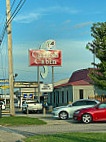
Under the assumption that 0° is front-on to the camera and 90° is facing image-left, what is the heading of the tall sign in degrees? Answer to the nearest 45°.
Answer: approximately 0°

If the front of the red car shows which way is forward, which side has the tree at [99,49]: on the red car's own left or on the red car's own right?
on the red car's own right

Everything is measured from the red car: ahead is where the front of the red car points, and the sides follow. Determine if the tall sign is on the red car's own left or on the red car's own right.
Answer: on the red car's own right

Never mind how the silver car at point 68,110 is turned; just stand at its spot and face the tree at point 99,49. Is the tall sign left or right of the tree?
left

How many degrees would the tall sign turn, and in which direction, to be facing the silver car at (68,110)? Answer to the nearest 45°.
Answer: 0° — it already faces it

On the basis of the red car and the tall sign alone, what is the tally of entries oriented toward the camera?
1

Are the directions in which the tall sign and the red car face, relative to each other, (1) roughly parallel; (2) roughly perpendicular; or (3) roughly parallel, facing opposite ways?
roughly perpendicular

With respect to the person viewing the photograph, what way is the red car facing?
facing to the left of the viewer
